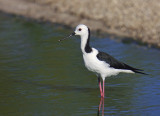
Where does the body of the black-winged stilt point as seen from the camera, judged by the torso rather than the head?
to the viewer's left
